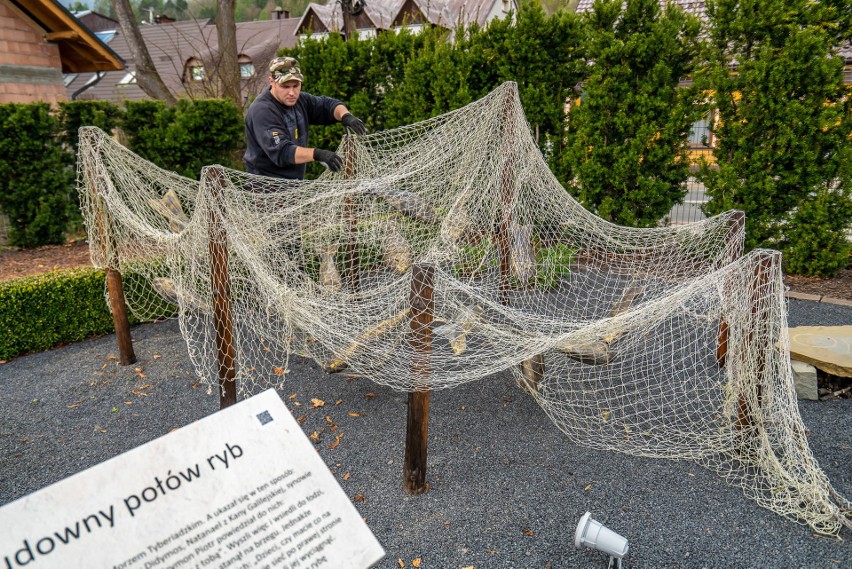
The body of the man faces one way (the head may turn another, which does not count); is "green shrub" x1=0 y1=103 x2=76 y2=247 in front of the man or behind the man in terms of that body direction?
behind

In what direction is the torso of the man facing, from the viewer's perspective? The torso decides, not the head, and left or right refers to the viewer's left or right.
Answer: facing the viewer and to the right of the viewer

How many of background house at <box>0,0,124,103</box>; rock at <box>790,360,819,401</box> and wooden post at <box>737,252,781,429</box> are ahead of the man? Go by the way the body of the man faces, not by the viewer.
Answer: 2

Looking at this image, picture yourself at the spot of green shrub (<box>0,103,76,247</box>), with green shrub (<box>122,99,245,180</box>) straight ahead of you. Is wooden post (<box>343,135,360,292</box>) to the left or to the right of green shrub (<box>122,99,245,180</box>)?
right

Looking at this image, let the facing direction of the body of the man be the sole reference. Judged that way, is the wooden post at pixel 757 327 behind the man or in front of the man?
in front

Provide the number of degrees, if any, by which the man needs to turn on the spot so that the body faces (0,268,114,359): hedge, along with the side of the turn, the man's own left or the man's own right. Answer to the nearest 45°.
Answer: approximately 135° to the man's own right

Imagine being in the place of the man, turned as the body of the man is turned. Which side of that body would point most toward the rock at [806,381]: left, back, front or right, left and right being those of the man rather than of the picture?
front

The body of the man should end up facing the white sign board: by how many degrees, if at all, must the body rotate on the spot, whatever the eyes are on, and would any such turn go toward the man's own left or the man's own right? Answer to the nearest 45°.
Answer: approximately 45° to the man's own right

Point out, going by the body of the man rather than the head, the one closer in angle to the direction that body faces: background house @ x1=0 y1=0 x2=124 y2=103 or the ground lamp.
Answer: the ground lamp

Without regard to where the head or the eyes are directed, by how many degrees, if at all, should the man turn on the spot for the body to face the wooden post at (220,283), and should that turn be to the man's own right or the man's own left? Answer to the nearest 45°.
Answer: approximately 45° to the man's own right

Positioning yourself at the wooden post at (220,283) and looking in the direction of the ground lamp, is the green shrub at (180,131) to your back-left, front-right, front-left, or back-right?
back-left

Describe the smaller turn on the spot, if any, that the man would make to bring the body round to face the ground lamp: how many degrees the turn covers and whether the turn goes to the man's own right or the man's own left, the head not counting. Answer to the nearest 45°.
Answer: approximately 45° to the man's own right

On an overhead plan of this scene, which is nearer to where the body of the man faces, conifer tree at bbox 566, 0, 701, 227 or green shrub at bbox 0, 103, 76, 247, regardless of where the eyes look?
the conifer tree

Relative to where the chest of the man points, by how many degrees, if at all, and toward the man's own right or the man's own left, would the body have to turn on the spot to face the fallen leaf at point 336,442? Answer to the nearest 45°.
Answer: approximately 45° to the man's own right

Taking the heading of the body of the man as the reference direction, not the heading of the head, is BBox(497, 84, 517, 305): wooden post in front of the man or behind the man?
in front

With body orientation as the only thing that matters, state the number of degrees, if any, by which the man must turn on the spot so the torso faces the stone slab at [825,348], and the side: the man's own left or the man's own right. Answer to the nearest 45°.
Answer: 0° — they already face it
